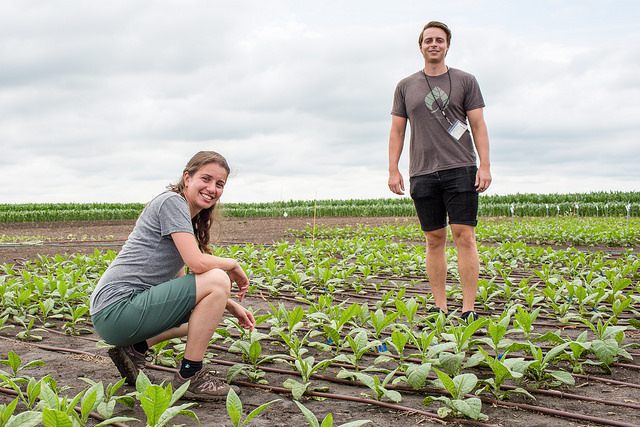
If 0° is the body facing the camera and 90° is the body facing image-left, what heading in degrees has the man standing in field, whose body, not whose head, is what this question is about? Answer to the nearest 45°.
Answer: approximately 0°

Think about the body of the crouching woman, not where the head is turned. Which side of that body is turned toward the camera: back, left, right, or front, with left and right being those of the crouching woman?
right

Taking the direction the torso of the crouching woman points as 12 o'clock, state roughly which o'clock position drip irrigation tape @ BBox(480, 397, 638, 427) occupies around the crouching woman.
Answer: The drip irrigation tape is roughly at 1 o'clock from the crouching woman.

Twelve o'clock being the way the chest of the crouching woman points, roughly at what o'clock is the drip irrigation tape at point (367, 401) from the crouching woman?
The drip irrigation tape is roughly at 1 o'clock from the crouching woman.
